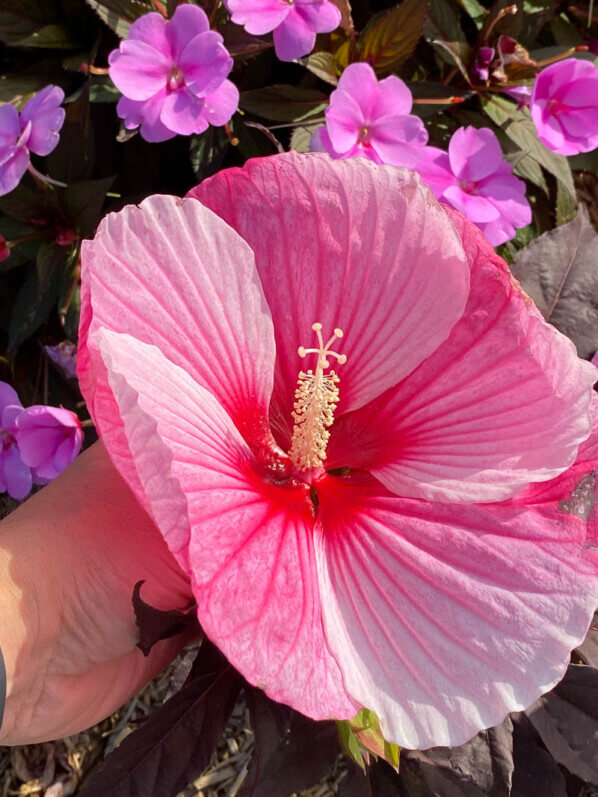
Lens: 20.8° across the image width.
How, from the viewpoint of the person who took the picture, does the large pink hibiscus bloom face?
facing the viewer

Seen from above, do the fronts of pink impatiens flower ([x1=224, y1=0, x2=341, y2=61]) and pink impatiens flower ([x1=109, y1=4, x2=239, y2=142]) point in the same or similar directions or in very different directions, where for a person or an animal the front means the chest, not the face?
same or similar directions

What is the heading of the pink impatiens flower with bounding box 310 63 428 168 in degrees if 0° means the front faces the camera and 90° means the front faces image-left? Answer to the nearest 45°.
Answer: approximately 0°

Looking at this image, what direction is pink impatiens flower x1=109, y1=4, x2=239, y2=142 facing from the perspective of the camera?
toward the camera

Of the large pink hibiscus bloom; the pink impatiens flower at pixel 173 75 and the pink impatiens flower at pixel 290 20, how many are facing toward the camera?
3

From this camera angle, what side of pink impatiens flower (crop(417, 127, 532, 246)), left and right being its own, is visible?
front
